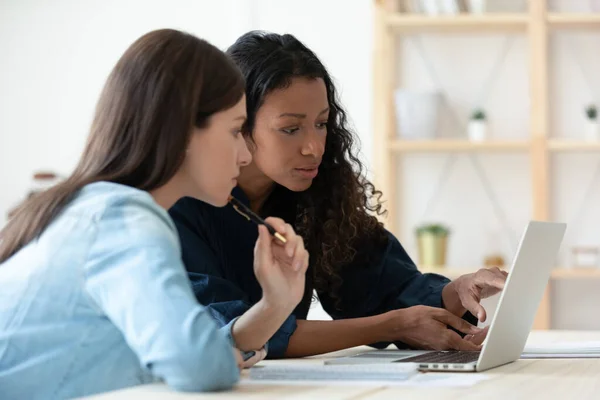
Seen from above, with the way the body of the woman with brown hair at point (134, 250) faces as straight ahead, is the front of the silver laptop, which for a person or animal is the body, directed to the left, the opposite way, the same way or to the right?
the opposite way

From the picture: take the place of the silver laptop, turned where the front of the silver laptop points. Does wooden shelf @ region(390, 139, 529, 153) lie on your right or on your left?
on your right

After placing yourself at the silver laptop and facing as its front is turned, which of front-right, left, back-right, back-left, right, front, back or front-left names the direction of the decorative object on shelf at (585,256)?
right

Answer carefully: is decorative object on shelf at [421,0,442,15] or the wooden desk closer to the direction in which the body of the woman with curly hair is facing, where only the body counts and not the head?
the wooden desk

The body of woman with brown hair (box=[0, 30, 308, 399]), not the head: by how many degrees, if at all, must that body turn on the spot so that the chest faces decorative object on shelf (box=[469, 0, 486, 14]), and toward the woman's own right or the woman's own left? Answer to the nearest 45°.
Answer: approximately 45° to the woman's own left

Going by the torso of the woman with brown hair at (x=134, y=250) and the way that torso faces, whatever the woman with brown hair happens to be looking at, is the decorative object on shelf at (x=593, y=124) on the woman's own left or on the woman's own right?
on the woman's own left

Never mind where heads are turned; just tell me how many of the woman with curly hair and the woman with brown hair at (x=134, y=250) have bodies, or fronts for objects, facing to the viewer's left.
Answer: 0

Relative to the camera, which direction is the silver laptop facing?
to the viewer's left

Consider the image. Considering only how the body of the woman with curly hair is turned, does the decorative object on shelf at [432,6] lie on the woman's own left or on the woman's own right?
on the woman's own left

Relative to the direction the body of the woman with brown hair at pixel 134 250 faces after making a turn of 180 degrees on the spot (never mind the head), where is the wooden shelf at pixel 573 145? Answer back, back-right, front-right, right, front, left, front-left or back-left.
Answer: back-right

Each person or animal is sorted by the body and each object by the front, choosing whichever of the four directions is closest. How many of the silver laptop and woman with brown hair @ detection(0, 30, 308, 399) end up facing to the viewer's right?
1

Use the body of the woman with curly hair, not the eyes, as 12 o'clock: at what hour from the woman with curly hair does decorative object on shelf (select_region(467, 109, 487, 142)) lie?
The decorative object on shelf is roughly at 8 o'clock from the woman with curly hair.

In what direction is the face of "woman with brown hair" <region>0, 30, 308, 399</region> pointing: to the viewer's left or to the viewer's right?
to the viewer's right

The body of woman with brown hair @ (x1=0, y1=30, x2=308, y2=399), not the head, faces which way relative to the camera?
to the viewer's right
